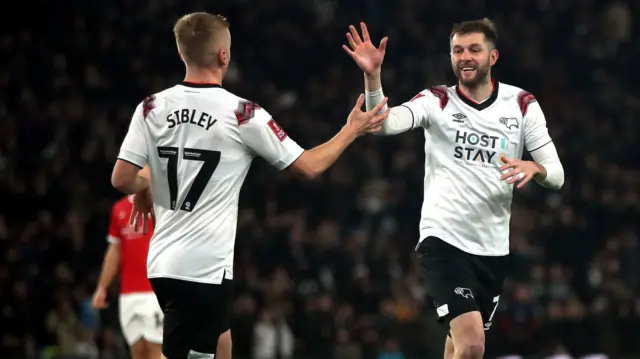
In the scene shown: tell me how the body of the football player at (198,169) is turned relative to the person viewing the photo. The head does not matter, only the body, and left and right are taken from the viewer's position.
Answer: facing away from the viewer and to the right of the viewer

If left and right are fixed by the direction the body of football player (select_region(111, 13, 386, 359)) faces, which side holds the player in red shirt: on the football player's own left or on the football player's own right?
on the football player's own left

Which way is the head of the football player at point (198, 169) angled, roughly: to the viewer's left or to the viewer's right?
to the viewer's right
